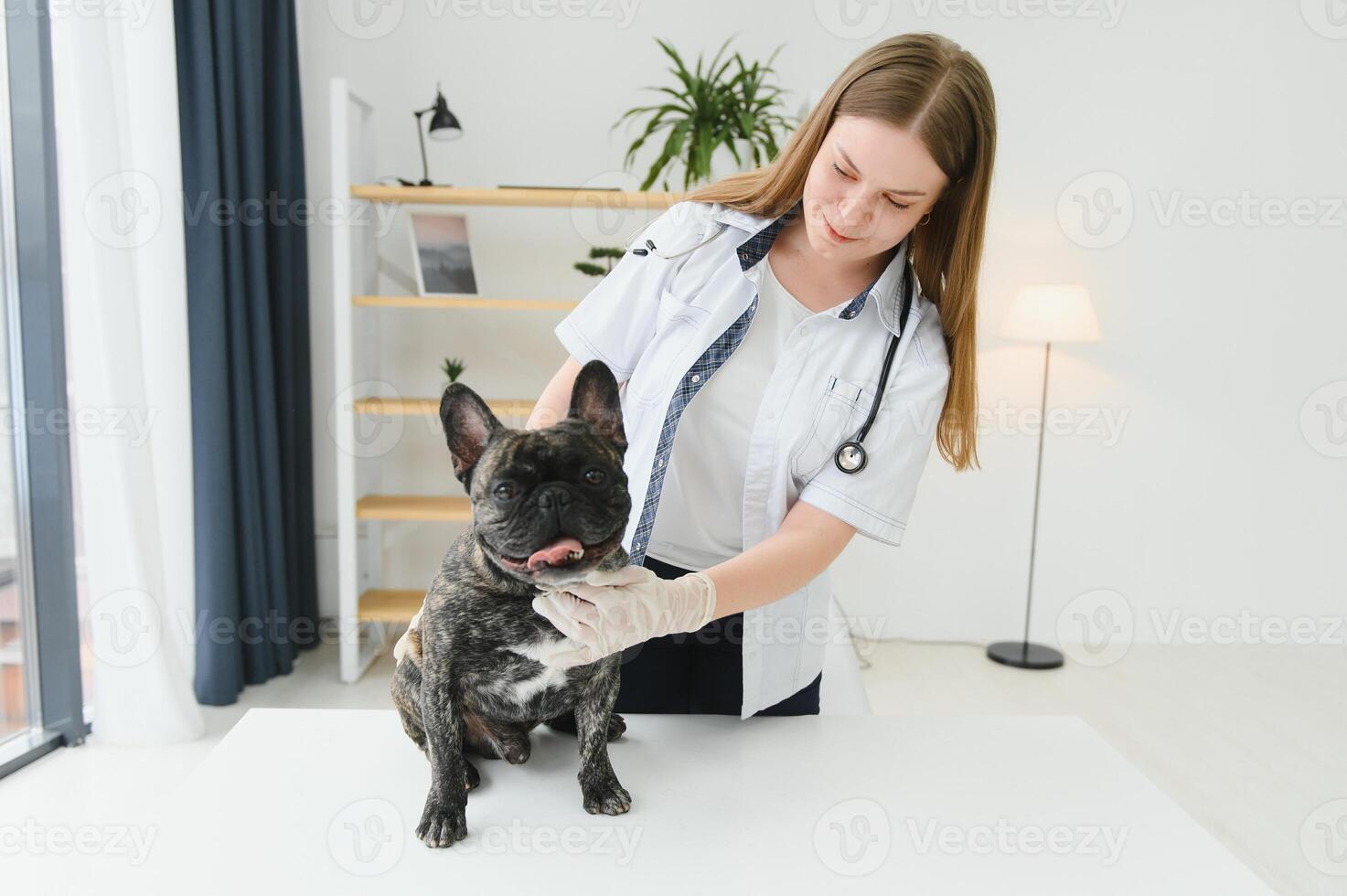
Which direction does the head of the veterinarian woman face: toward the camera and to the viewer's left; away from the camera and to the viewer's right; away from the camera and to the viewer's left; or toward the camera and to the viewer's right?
toward the camera and to the viewer's left

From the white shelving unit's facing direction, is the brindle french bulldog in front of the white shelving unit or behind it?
in front

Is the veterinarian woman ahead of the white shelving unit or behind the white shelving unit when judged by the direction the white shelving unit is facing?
ahead

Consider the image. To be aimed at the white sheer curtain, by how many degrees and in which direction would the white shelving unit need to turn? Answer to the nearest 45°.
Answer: approximately 45° to its right

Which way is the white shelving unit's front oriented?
toward the camera
